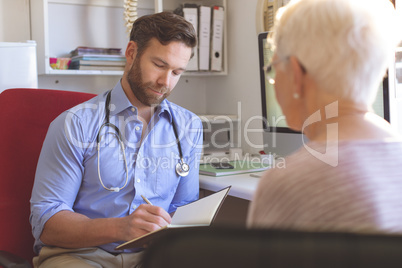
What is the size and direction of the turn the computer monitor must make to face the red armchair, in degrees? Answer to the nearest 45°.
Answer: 0° — it already faces it

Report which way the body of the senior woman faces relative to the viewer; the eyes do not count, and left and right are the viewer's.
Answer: facing away from the viewer and to the left of the viewer

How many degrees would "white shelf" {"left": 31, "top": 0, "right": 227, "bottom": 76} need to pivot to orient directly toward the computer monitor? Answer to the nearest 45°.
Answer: approximately 45° to its left

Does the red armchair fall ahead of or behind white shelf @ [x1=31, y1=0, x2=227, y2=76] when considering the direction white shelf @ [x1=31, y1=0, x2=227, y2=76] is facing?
ahead

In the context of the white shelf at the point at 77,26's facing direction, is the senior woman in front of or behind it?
in front

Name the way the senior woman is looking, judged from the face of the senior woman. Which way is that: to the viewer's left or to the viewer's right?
to the viewer's left

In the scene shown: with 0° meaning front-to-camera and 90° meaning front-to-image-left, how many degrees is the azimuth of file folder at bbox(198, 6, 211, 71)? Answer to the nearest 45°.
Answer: approximately 0°

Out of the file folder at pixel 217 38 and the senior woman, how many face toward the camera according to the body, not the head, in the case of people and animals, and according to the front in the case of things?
1

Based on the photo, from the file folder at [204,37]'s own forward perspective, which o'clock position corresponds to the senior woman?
The senior woman is roughly at 12 o'clock from the file folder.
